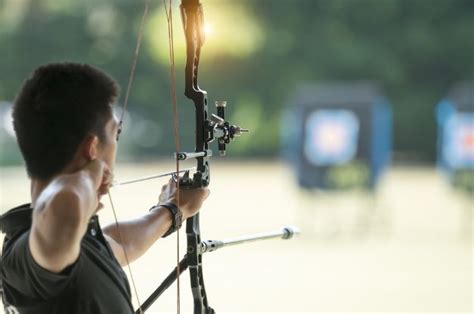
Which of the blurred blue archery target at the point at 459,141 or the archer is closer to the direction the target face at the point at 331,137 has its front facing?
the archer

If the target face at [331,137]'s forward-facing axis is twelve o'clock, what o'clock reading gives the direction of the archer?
The archer is roughly at 12 o'clock from the target face.

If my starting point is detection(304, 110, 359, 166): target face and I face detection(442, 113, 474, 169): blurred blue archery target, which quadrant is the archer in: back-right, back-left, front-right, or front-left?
back-right

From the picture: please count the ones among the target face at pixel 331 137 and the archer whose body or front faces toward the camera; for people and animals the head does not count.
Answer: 1

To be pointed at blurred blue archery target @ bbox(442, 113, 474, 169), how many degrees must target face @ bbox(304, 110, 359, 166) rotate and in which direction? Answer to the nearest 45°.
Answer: approximately 90° to its left

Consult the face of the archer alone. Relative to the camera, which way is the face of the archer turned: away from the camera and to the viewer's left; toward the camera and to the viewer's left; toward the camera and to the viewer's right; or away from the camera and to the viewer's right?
away from the camera and to the viewer's right

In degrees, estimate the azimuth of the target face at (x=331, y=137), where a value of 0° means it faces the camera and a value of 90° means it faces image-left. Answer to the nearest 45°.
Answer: approximately 0°
